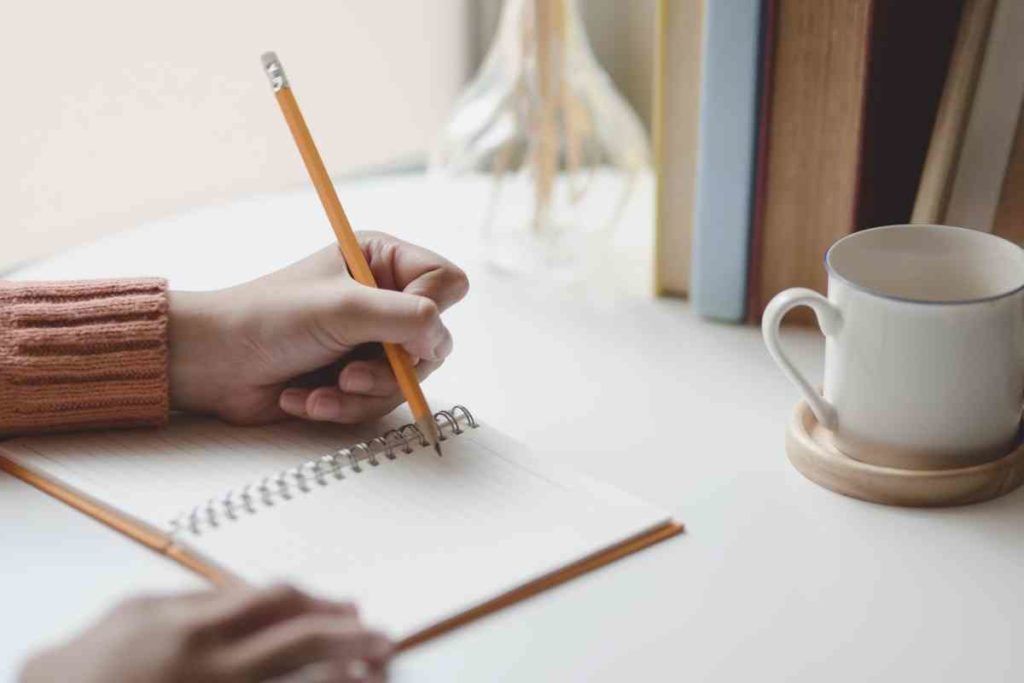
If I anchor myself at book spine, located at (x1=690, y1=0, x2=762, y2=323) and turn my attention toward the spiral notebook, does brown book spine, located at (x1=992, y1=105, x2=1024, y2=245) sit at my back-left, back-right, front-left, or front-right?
back-left

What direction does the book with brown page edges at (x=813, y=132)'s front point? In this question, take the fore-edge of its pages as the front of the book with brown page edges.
toward the camera

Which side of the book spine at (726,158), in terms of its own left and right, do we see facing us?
front
